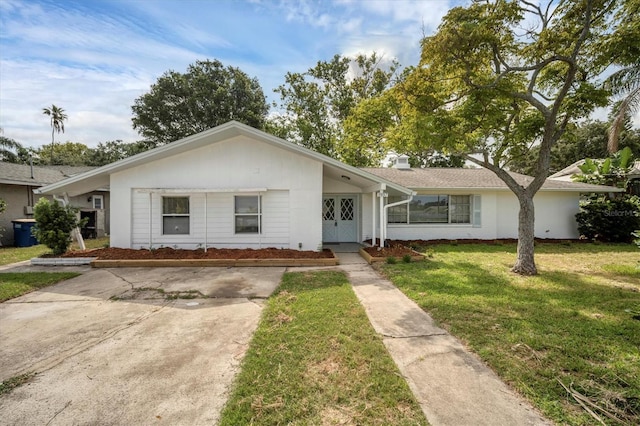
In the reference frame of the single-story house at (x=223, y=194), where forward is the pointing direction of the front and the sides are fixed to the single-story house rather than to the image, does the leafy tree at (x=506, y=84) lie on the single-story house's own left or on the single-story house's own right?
on the single-story house's own left

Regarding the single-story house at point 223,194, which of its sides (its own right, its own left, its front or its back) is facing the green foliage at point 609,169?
left

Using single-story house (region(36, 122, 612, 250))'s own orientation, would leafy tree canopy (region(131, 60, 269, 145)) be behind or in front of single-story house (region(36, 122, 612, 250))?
behind

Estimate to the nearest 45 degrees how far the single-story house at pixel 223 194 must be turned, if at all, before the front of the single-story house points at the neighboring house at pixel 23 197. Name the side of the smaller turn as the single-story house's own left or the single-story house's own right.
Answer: approximately 90° to the single-story house's own right

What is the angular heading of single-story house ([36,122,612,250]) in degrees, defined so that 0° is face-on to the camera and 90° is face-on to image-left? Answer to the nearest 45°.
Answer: approximately 0°

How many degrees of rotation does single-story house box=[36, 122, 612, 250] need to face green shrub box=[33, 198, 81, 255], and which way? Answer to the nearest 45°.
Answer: approximately 90° to its right

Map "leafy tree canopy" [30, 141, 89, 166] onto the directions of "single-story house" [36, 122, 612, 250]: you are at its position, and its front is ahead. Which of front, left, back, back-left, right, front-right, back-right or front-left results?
back-right

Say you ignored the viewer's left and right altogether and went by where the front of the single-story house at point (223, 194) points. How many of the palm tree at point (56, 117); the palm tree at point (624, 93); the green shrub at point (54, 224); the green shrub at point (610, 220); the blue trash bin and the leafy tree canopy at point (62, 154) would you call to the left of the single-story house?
2

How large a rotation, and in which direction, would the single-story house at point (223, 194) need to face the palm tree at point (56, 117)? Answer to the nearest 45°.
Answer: approximately 135° to its right

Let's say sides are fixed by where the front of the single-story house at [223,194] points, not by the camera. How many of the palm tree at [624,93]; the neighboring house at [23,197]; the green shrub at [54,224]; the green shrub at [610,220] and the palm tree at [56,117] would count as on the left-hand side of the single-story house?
2
